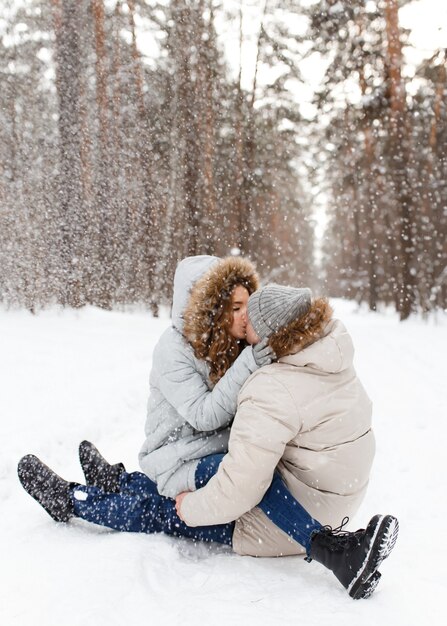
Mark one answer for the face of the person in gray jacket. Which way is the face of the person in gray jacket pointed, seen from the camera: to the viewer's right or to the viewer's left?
to the viewer's right

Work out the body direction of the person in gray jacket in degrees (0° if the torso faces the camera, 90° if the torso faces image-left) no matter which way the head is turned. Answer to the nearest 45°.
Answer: approximately 270°
